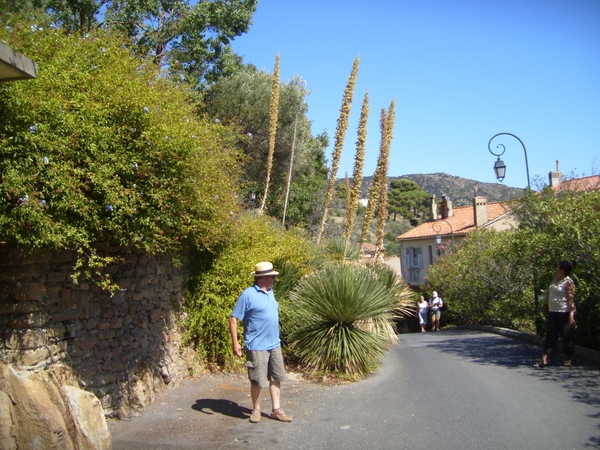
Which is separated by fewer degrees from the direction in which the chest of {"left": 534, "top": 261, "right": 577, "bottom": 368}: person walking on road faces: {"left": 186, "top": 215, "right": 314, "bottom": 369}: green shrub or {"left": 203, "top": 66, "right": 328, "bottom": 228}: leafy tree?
the green shrub

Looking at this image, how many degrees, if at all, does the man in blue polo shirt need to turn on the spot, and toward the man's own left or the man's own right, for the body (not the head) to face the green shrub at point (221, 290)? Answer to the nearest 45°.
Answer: approximately 135° to the man's own left

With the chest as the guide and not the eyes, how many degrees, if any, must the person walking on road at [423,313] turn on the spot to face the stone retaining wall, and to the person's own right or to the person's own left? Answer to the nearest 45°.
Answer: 0° — they already face it

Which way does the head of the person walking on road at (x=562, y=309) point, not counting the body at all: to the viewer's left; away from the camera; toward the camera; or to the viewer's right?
to the viewer's left

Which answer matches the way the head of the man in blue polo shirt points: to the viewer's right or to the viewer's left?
to the viewer's right

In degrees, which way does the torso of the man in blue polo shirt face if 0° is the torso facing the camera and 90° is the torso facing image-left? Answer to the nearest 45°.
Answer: approximately 315°

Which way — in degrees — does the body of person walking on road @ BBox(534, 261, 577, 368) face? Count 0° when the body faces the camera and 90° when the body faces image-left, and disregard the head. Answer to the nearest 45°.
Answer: approximately 45°
